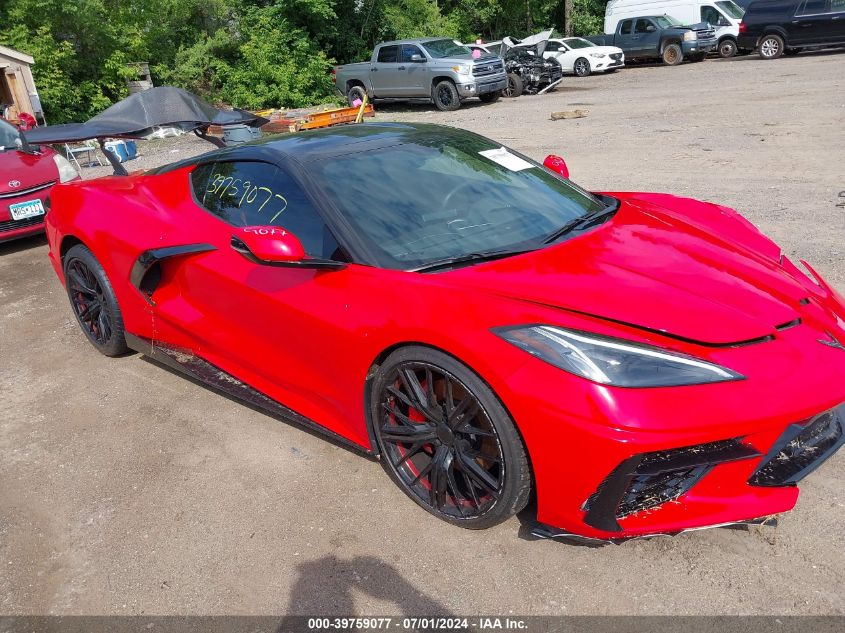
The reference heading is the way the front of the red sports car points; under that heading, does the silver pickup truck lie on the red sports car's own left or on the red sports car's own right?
on the red sports car's own left

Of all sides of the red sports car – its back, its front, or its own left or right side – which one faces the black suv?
left

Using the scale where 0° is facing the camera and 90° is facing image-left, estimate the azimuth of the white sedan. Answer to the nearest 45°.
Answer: approximately 315°

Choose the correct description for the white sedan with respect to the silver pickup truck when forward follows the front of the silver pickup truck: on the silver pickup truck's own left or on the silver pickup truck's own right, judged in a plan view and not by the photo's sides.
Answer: on the silver pickup truck's own left

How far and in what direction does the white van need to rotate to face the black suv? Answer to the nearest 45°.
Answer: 0° — it already faces it

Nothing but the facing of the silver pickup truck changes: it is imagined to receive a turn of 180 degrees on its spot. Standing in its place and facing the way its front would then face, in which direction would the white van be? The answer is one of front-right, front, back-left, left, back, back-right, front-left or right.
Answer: right

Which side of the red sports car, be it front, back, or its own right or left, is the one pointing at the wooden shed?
back
